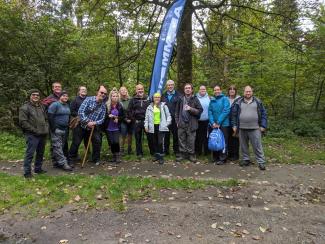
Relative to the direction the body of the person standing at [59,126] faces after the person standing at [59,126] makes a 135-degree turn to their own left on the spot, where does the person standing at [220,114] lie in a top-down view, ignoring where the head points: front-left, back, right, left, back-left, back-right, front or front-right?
right

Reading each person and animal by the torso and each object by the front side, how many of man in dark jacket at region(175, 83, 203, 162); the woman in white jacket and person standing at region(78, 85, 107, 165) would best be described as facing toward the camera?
3

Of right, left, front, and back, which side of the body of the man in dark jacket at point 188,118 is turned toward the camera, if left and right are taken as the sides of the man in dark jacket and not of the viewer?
front

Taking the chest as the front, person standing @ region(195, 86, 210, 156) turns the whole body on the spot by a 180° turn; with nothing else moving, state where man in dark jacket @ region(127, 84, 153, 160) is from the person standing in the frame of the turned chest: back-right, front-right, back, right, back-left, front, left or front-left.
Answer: left

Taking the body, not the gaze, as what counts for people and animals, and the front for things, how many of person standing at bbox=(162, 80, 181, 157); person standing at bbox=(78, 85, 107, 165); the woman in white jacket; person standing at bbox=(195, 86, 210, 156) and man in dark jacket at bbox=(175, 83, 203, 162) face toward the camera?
5

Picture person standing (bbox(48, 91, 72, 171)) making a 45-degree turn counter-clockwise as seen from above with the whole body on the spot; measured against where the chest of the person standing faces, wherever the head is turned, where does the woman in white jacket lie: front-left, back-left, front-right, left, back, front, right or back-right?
front

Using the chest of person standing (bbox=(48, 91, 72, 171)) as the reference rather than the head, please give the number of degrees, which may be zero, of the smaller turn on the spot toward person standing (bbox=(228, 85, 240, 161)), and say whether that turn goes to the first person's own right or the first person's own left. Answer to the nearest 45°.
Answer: approximately 45° to the first person's own left

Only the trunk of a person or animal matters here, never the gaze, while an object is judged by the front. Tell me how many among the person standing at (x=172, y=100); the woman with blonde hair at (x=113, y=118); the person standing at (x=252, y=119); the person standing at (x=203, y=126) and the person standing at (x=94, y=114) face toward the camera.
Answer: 5

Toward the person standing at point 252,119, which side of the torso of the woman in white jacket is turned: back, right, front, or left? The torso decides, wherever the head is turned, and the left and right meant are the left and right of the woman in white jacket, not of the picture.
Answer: left

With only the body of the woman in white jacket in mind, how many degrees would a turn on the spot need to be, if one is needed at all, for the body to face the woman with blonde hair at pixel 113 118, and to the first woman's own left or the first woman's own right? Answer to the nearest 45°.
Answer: approximately 90° to the first woman's own right

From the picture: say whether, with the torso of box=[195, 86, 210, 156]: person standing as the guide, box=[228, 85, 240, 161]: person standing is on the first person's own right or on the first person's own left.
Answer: on the first person's own left

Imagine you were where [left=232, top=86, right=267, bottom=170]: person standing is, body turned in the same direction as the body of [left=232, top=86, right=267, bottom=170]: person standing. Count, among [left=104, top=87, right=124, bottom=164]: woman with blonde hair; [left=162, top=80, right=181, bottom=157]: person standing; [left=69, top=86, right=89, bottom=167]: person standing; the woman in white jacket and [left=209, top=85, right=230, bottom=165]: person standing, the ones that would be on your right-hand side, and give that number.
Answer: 5

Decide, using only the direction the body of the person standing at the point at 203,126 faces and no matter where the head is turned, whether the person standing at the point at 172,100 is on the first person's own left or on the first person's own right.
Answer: on the first person's own right

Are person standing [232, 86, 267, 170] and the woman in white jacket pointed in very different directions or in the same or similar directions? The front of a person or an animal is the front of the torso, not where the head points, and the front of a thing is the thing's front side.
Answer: same or similar directions

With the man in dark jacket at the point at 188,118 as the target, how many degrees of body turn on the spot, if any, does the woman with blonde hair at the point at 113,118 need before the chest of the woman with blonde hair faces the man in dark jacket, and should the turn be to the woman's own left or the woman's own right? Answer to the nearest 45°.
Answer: approximately 90° to the woman's own left

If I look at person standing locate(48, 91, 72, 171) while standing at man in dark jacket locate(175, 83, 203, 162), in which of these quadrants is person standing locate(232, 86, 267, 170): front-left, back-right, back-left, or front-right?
back-left

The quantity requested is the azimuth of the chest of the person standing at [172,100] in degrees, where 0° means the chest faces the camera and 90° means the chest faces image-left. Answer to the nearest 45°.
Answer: approximately 0°

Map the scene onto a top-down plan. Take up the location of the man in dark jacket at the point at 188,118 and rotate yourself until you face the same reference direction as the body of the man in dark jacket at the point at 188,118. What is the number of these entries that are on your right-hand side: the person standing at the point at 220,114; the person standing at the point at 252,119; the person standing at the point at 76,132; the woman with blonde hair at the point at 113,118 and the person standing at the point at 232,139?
2

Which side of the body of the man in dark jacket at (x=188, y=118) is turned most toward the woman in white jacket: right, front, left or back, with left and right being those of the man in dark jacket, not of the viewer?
right

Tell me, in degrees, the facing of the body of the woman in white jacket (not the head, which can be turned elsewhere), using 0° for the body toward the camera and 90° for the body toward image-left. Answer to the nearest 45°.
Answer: approximately 0°

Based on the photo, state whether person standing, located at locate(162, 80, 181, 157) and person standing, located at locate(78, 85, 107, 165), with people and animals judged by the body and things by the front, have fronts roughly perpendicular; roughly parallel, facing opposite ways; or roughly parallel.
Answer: roughly parallel
